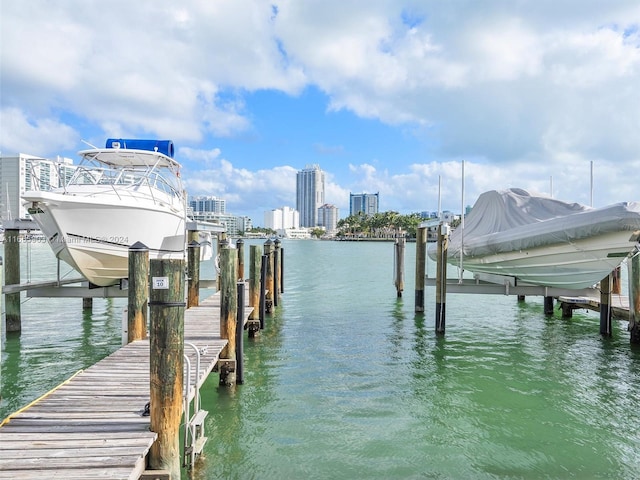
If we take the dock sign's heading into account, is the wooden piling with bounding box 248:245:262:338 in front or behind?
behind

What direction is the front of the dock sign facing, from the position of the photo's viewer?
facing the viewer

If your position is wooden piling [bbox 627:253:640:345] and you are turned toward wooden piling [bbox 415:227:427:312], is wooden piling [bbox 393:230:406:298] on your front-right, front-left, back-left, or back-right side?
front-right

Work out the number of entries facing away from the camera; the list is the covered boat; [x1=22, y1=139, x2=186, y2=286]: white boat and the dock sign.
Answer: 0

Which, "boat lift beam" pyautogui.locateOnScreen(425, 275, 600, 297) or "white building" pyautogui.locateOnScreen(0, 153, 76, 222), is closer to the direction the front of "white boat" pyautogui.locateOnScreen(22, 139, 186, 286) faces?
the white building

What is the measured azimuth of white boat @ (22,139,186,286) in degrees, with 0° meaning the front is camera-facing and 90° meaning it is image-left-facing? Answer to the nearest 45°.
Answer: approximately 45°

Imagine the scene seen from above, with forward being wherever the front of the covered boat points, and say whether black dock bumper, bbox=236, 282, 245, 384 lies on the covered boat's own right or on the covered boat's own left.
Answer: on the covered boat's own right
